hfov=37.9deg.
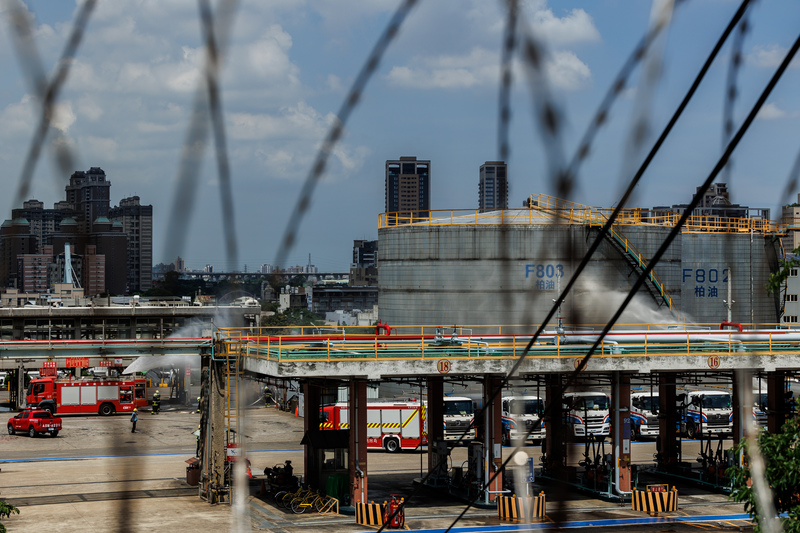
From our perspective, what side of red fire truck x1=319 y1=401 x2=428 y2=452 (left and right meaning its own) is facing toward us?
left

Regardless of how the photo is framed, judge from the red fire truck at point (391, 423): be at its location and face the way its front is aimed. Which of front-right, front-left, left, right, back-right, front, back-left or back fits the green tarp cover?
left
